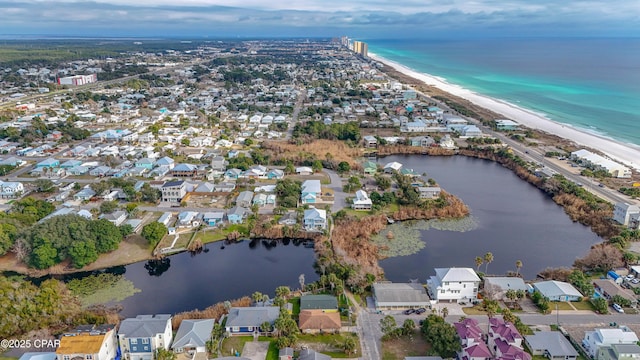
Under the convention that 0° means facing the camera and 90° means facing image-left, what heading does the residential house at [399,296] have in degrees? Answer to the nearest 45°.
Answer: approximately 0°

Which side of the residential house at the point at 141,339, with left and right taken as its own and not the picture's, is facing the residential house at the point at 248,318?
left

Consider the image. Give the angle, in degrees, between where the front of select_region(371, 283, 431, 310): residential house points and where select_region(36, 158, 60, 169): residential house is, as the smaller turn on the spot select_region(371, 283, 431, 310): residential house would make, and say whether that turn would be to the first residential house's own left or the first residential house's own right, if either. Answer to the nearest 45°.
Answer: approximately 135° to the first residential house's own right

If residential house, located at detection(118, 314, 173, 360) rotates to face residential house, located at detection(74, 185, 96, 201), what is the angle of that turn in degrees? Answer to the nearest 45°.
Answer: approximately 180°

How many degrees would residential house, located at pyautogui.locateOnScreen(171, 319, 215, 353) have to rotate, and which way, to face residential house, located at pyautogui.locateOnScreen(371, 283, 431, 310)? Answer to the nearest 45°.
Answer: approximately 90° to its left

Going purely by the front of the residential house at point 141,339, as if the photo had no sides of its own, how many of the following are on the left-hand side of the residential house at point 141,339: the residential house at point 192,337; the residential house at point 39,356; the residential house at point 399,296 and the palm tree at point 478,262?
3

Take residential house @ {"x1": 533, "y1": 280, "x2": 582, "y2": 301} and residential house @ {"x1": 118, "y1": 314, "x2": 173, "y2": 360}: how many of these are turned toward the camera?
2

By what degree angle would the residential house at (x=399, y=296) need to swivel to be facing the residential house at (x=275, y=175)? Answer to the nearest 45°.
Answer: approximately 135° to its right

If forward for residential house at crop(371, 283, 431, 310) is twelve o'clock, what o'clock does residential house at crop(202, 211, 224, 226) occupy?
residential house at crop(202, 211, 224, 226) is roughly at 4 o'clock from residential house at crop(371, 283, 431, 310).

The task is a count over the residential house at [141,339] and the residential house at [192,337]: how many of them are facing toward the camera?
2

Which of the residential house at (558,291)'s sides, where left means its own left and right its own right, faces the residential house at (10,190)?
right
